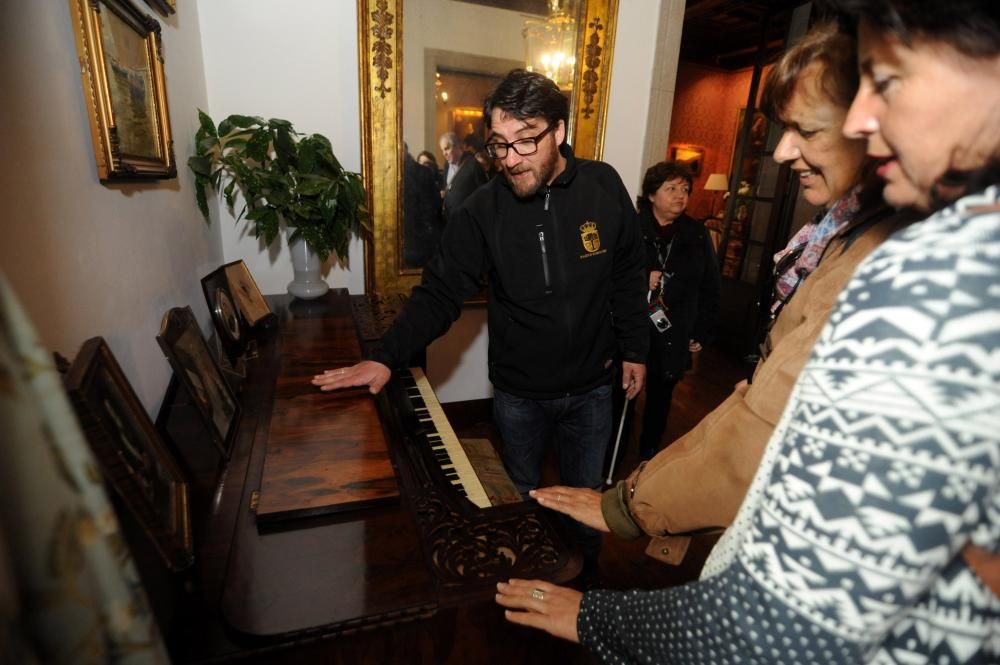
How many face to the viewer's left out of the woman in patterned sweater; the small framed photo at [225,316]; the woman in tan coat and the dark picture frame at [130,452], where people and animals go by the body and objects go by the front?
2

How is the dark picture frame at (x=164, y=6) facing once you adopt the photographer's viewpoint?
facing the viewer and to the right of the viewer

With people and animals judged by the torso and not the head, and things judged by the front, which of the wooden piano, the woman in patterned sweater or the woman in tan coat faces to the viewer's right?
the wooden piano

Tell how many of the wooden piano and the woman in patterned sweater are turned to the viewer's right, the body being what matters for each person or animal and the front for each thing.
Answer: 1

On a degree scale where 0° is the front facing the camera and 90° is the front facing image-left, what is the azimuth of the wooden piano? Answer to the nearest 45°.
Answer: approximately 270°

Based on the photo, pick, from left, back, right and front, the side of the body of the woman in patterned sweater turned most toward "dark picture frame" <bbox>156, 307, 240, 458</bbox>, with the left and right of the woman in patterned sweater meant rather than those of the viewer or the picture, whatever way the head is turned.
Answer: front

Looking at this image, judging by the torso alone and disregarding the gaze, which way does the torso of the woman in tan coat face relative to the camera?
to the viewer's left

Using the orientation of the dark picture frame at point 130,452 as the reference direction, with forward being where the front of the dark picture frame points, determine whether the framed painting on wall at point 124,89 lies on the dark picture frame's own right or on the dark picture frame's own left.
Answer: on the dark picture frame's own left

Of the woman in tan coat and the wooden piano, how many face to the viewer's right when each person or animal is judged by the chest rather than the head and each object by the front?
1

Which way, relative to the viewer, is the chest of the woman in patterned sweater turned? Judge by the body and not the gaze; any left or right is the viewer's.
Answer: facing to the left of the viewer

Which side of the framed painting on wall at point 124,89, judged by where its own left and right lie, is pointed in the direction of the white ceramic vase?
left

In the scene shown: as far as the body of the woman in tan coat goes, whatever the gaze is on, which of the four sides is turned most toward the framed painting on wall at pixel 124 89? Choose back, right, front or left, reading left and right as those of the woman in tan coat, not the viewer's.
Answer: front

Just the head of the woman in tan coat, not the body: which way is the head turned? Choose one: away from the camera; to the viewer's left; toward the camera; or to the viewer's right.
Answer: to the viewer's left

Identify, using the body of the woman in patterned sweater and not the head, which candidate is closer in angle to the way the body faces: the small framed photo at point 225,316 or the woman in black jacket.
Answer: the small framed photo

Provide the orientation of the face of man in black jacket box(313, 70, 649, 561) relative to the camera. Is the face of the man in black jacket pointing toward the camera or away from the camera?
toward the camera
